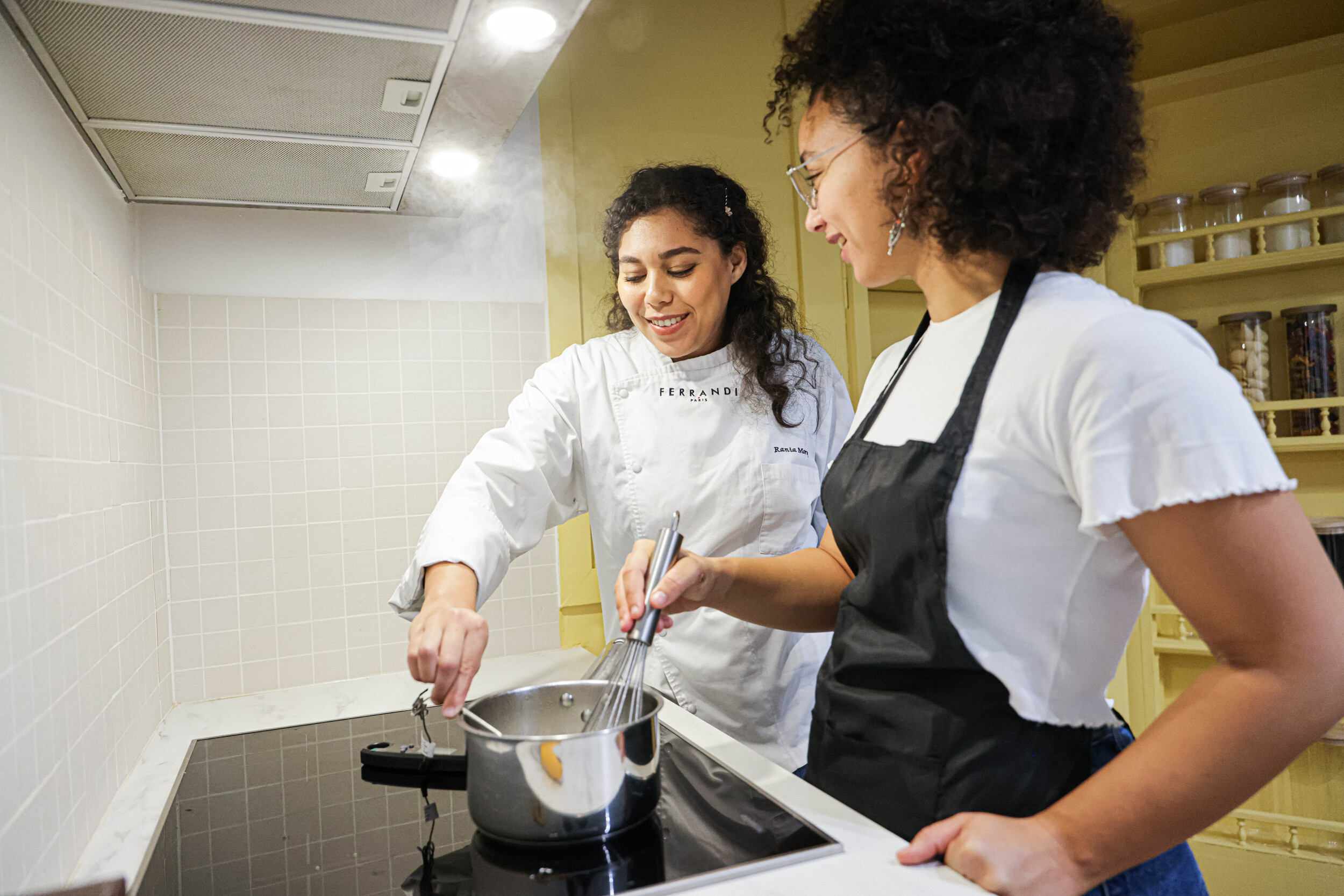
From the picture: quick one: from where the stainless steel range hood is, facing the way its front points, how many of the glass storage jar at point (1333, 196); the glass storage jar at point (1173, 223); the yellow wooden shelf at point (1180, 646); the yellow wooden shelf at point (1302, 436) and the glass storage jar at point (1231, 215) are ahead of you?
5

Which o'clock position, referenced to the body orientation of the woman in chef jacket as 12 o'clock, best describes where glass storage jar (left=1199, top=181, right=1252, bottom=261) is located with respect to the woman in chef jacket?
The glass storage jar is roughly at 8 o'clock from the woman in chef jacket.

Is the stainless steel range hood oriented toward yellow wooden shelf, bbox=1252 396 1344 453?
yes

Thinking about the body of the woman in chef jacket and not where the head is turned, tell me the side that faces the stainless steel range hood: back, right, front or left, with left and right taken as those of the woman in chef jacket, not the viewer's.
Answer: right

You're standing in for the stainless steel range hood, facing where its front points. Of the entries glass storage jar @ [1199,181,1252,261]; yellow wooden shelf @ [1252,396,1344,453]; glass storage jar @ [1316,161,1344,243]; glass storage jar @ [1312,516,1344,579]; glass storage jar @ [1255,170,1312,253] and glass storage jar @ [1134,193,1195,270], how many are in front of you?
6

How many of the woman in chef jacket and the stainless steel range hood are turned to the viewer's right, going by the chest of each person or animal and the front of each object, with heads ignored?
1

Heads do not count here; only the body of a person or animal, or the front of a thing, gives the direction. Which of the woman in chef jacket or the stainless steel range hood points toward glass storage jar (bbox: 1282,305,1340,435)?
the stainless steel range hood

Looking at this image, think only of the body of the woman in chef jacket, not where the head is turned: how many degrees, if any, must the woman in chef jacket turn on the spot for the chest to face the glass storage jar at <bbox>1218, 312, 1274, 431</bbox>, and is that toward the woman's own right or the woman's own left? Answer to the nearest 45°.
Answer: approximately 135° to the woman's own left

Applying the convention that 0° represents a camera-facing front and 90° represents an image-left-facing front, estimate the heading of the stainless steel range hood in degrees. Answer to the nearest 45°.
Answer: approximately 270°

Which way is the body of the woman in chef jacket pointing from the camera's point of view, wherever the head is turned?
toward the camera

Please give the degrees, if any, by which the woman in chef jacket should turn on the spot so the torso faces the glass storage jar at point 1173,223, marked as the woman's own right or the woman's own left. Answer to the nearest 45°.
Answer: approximately 135° to the woman's own left

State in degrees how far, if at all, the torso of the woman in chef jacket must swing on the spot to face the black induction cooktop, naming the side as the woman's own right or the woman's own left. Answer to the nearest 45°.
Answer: approximately 45° to the woman's own right

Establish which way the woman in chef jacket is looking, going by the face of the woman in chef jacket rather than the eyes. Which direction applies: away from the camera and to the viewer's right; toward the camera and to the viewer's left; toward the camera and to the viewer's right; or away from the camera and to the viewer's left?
toward the camera and to the viewer's left

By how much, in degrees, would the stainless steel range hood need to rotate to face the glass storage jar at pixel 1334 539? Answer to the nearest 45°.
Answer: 0° — it already faces it

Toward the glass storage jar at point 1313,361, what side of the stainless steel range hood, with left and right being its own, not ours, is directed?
front

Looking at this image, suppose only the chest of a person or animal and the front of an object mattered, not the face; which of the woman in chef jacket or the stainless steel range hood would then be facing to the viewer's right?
the stainless steel range hood

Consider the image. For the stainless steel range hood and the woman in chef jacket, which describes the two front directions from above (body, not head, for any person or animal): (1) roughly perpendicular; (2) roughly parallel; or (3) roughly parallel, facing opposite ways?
roughly perpendicular

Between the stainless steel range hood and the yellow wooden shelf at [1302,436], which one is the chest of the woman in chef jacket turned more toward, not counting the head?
the stainless steel range hood
